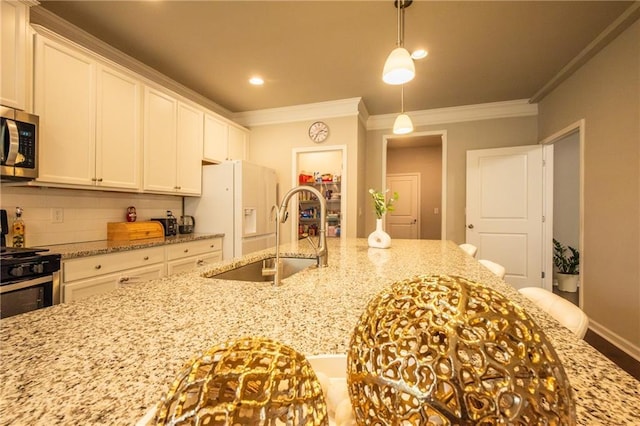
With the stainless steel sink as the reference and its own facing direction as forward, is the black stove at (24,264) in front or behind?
in front

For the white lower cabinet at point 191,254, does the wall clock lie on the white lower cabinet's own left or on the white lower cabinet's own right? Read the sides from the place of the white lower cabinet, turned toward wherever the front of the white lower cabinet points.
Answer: on the white lower cabinet's own left

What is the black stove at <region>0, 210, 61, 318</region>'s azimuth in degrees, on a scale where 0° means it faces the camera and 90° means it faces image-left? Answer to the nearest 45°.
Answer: approximately 315°

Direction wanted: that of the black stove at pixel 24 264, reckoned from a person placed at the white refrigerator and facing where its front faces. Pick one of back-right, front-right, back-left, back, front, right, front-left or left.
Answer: right

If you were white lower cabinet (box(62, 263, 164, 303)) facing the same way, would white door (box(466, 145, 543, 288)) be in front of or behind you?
in front

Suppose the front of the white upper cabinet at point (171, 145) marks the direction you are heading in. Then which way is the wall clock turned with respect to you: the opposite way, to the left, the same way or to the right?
to the right

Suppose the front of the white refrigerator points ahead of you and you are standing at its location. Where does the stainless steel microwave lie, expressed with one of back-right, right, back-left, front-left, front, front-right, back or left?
right

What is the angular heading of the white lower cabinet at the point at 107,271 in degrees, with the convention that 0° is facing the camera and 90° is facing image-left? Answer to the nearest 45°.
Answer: approximately 315°

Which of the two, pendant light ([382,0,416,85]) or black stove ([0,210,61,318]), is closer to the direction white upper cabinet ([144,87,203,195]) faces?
the pendant light

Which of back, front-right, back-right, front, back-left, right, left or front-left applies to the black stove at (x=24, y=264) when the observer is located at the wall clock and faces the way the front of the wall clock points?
front-right

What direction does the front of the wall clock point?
toward the camera
